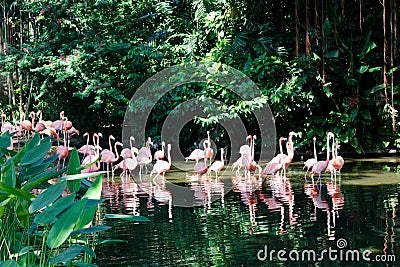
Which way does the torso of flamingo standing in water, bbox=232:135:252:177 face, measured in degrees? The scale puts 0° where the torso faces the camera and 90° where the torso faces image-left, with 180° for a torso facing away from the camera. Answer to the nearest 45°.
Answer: approximately 270°
